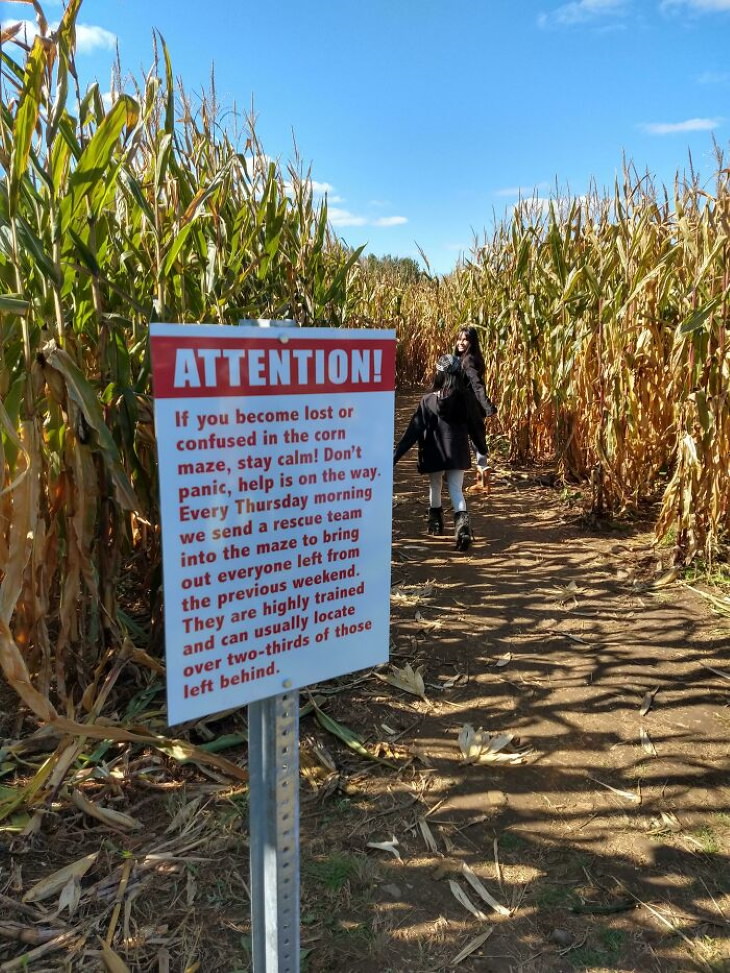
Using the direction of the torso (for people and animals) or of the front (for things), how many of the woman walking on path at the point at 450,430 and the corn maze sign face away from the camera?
1

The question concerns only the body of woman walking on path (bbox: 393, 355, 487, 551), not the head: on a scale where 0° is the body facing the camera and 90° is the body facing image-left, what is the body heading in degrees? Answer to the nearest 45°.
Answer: approximately 180°

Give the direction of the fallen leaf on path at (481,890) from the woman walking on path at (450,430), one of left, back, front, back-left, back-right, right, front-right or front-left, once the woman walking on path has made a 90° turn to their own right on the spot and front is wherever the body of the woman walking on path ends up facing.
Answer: right

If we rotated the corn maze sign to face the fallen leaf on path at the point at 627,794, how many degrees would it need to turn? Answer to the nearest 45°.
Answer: approximately 90° to its left

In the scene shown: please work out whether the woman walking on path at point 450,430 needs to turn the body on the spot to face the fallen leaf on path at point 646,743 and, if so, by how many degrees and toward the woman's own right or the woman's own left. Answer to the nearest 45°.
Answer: approximately 180°

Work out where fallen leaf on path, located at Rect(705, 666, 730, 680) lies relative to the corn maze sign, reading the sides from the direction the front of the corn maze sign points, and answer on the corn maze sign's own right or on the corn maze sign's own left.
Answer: on the corn maze sign's own left

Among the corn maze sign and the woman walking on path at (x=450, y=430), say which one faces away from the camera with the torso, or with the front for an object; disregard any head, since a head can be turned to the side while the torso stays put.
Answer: the woman walking on path

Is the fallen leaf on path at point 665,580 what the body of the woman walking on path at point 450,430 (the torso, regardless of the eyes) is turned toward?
no

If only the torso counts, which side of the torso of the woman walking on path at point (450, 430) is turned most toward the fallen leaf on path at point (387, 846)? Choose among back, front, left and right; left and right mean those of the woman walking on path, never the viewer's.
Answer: back

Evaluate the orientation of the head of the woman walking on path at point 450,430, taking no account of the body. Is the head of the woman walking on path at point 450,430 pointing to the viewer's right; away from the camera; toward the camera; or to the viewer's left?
away from the camera

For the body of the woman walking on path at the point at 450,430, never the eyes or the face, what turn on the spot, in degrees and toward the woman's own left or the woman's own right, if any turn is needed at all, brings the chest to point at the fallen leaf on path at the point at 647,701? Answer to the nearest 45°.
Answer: approximately 180°

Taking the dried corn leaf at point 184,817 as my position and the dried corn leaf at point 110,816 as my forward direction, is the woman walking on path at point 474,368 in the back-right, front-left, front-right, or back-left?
back-right

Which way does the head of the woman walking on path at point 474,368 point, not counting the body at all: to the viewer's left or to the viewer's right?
to the viewer's left

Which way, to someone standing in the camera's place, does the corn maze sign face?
facing the viewer and to the right of the viewer

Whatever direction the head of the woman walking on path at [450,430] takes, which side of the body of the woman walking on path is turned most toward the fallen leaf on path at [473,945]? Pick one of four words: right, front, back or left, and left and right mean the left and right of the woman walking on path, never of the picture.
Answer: back
